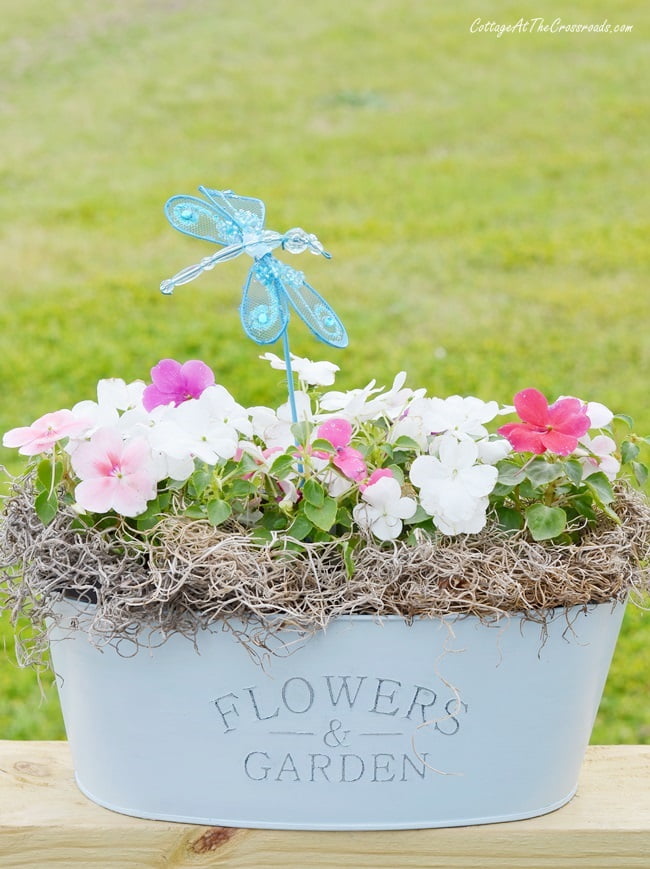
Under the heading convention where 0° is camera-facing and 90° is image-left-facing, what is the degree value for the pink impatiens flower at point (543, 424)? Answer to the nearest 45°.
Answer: approximately 0°

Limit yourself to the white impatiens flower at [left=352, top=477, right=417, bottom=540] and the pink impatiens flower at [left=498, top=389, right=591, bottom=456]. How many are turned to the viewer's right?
0

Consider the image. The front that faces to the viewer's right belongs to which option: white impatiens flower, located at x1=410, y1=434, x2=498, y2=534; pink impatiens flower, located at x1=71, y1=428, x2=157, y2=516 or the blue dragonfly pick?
the blue dragonfly pick

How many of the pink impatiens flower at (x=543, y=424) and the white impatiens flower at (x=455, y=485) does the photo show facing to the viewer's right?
0

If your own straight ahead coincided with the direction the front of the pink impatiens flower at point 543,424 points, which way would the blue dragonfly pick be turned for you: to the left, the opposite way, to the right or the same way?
to the left

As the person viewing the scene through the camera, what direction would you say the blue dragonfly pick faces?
facing to the right of the viewer
